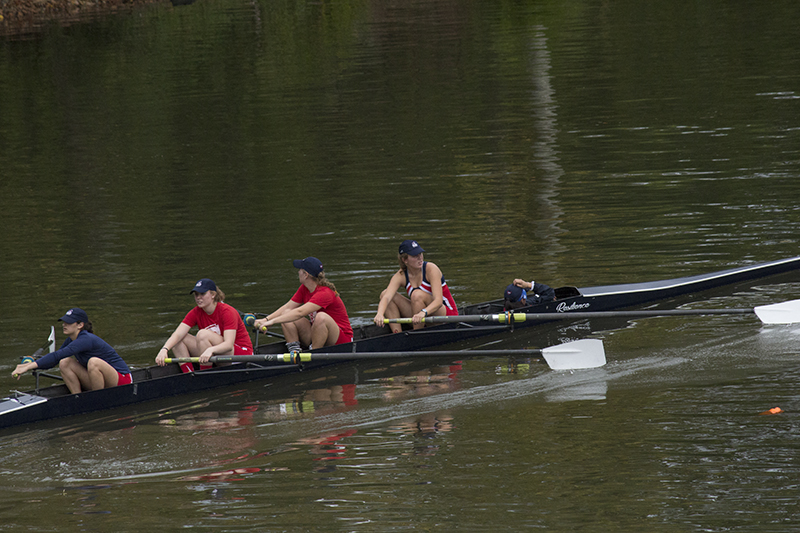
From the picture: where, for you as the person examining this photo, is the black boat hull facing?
facing away from the viewer and to the right of the viewer

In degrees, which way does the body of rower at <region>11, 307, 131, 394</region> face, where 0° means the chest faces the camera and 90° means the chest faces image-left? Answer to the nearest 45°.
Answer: approximately 45°

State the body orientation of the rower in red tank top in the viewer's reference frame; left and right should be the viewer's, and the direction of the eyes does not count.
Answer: facing the viewer and to the left of the viewer

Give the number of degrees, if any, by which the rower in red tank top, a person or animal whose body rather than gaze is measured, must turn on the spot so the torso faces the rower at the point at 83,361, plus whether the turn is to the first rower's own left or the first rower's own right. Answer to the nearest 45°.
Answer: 0° — they already face them

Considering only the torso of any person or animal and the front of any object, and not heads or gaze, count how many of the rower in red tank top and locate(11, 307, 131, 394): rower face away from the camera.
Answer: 0

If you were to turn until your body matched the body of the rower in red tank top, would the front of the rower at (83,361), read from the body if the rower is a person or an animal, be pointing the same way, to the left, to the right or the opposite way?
the same way
